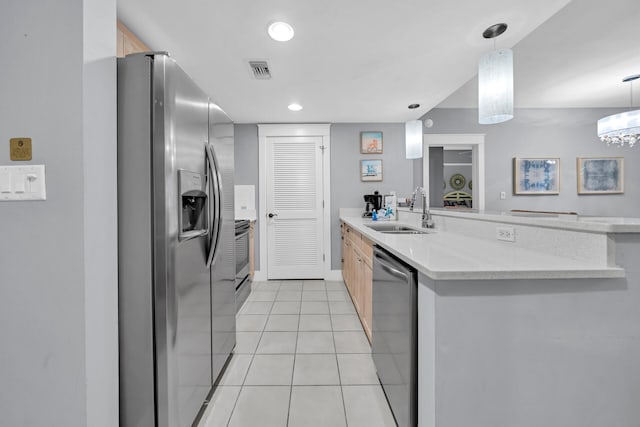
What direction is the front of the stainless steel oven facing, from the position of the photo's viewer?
facing to the right of the viewer

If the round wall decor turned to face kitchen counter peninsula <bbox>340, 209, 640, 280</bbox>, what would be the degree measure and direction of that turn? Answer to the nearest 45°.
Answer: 0° — it already faces it

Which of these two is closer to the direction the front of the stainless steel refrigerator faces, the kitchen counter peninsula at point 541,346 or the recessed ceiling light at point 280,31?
the kitchen counter peninsula

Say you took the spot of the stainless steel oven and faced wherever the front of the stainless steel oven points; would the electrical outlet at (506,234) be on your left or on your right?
on your right

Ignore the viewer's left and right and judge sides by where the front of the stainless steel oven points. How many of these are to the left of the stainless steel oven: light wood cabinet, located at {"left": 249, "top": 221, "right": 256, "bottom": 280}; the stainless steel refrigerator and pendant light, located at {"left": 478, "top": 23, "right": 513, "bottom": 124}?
1

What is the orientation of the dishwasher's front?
to the viewer's left

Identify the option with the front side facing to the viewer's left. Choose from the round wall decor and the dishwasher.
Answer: the dishwasher

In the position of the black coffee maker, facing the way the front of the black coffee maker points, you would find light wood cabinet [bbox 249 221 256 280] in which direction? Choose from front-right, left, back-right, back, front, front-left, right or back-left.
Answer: front-right

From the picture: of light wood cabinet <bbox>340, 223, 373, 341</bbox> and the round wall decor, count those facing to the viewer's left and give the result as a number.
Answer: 1

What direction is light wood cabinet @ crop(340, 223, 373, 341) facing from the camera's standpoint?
to the viewer's left

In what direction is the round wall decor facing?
toward the camera

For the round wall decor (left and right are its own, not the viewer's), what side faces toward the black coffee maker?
front
